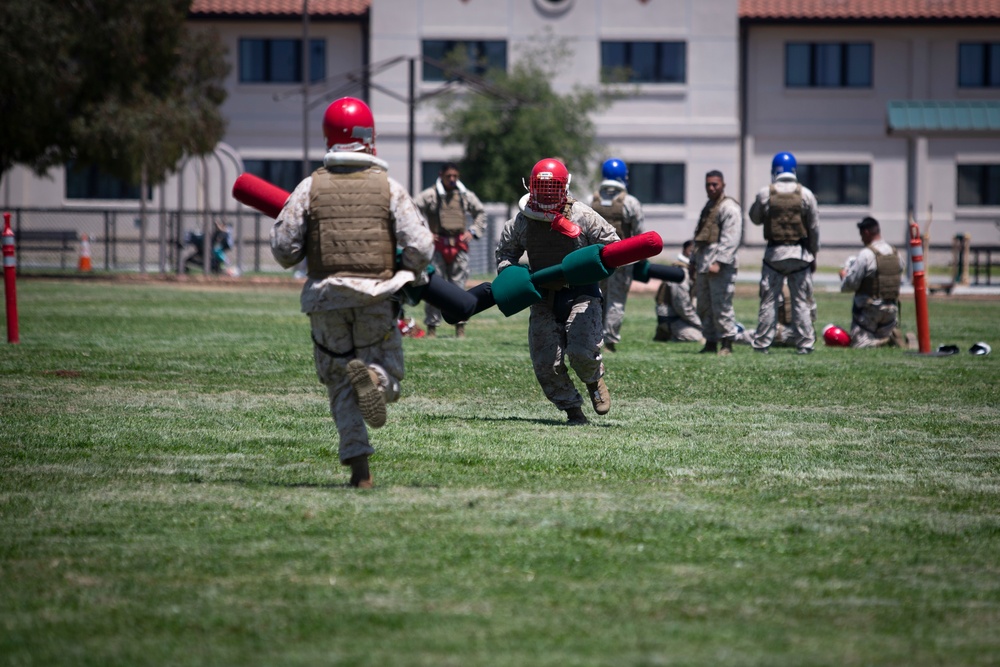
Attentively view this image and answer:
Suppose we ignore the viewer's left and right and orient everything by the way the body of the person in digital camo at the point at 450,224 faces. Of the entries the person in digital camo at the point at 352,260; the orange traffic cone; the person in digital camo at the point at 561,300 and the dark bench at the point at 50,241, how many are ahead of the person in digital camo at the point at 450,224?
2

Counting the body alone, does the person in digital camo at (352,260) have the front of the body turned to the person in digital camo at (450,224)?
yes

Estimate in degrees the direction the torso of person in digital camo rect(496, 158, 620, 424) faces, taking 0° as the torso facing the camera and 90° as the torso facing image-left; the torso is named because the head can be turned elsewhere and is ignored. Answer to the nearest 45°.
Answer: approximately 0°

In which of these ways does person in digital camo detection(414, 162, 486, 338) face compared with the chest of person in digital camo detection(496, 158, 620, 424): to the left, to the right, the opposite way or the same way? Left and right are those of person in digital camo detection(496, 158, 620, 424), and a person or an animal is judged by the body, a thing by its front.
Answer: the same way

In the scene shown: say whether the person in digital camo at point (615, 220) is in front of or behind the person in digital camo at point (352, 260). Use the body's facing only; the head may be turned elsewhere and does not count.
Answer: in front

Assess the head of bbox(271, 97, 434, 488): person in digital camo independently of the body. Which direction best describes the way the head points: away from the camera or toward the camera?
away from the camera

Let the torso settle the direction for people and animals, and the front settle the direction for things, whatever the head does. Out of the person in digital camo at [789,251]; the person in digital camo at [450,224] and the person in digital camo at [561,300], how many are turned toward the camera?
2

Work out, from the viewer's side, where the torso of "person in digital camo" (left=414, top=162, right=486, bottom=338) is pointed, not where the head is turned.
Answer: toward the camera

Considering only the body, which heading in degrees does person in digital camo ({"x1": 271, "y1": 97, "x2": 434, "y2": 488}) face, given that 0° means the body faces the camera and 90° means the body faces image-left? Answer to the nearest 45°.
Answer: approximately 180°

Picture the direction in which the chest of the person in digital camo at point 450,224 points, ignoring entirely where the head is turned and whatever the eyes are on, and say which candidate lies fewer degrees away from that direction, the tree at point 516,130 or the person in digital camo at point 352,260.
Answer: the person in digital camo

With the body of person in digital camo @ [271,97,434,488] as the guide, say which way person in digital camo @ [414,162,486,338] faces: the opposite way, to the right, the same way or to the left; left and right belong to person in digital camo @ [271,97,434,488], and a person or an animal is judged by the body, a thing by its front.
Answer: the opposite way

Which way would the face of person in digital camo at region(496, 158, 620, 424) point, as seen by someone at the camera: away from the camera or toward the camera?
toward the camera

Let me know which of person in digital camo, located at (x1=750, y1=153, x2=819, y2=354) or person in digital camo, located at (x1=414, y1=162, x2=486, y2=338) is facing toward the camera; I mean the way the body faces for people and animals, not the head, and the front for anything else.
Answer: person in digital camo, located at (x1=414, y1=162, x2=486, y2=338)

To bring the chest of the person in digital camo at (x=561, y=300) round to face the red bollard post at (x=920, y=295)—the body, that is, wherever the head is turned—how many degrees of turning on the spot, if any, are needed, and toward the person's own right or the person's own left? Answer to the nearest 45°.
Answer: approximately 135° to the person's own left
